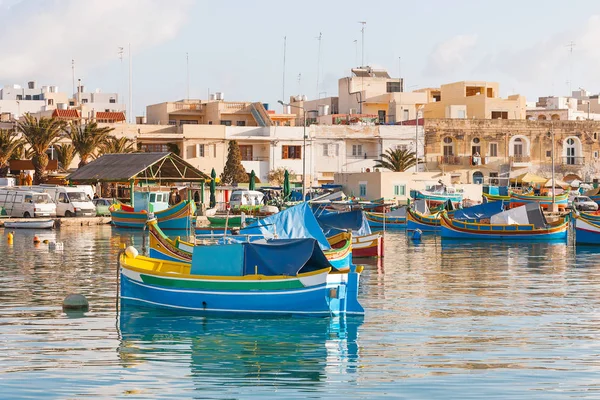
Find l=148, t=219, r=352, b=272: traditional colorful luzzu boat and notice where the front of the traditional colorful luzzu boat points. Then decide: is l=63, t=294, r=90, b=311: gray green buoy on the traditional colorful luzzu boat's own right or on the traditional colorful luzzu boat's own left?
on the traditional colorful luzzu boat's own left

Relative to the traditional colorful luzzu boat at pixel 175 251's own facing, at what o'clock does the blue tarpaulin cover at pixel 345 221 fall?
The blue tarpaulin cover is roughly at 4 o'clock from the traditional colorful luzzu boat.

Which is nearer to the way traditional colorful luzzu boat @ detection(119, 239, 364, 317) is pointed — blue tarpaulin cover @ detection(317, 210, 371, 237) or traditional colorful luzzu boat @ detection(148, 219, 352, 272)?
the traditional colorful luzzu boat

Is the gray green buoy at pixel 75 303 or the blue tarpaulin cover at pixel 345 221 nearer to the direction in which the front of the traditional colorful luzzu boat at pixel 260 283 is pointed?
the gray green buoy

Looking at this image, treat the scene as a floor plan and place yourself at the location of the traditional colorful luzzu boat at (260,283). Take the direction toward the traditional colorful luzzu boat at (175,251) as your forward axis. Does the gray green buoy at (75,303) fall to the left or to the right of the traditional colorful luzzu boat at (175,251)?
left

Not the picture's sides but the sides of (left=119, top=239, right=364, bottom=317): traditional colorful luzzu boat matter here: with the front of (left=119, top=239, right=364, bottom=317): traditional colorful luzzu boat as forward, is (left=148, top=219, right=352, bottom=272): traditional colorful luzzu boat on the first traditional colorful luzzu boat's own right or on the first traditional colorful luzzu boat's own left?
on the first traditional colorful luzzu boat's own right

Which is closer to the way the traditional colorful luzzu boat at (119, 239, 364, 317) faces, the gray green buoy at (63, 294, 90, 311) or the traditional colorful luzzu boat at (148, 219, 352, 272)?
the gray green buoy

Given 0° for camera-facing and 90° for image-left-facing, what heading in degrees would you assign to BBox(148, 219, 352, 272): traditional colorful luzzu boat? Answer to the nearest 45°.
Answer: approximately 90°

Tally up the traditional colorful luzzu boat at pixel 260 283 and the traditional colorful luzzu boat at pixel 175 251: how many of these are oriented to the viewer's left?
2

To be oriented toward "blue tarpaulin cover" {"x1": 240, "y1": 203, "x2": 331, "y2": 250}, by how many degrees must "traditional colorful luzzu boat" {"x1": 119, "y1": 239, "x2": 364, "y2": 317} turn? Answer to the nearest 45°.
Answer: approximately 90° to its right

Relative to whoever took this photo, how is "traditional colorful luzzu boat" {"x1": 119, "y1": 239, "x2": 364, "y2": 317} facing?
facing to the left of the viewer

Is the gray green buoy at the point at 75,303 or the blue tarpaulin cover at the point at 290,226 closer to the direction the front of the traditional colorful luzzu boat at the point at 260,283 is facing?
the gray green buoy
